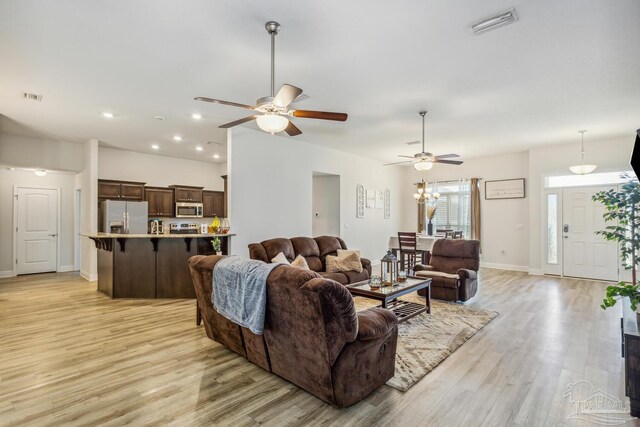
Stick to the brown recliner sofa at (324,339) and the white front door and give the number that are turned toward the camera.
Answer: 1

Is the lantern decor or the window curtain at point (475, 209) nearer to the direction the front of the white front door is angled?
the lantern decor

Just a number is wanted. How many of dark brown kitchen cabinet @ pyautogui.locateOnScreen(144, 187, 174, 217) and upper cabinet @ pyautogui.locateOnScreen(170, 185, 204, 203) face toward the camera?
2

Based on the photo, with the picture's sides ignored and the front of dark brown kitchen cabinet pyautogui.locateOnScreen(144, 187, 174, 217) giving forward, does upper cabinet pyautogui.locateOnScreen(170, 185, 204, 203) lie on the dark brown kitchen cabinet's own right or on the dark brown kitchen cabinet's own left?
on the dark brown kitchen cabinet's own left

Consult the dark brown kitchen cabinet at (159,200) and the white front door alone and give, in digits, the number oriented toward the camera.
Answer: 2

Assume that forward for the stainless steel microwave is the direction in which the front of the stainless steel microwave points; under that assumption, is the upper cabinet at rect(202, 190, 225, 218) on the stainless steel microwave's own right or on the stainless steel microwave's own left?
on the stainless steel microwave's own left
